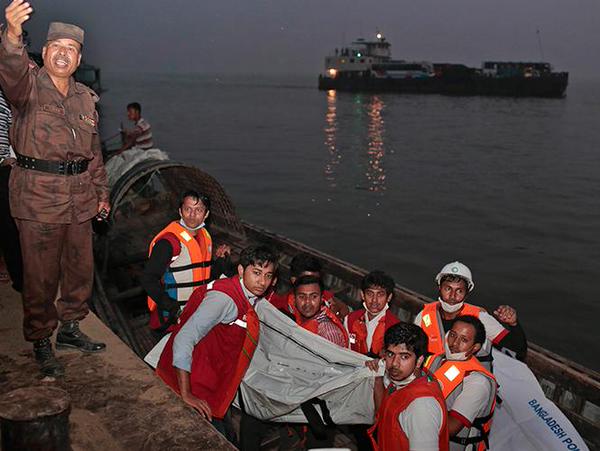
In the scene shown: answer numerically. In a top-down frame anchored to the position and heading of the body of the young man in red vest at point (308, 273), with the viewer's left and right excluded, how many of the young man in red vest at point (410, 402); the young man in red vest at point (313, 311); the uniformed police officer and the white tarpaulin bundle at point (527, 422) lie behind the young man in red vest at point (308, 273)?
0

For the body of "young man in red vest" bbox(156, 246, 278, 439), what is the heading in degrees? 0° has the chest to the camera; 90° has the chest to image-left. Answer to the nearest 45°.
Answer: approximately 315°

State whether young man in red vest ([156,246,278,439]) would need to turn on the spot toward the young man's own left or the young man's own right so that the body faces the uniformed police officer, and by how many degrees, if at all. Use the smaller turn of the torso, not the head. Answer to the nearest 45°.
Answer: approximately 135° to the young man's own right

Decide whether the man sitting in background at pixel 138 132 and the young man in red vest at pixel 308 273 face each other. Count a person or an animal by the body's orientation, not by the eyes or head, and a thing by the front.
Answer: no

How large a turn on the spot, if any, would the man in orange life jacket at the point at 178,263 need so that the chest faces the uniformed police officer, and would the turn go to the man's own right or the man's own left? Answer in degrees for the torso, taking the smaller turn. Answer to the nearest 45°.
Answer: approximately 90° to the man's own right

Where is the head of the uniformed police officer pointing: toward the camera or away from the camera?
toward the camera

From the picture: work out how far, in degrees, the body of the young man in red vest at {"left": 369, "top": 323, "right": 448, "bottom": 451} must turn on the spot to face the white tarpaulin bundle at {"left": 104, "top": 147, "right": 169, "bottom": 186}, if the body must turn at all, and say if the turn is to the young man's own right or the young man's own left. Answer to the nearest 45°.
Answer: approximately 90° to the young man's own right

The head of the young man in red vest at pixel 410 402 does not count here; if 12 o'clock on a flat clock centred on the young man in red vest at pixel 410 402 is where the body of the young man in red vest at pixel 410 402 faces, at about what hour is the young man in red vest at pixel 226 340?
the young man in red vest at pixel 226 340 is roughly at 2 o'clock from the young man in red vest at pixel 410 402.

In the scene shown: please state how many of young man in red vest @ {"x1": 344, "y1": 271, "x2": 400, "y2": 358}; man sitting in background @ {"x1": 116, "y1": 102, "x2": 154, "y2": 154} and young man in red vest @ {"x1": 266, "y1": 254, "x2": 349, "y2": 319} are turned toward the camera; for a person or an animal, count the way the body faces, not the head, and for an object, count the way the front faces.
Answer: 2

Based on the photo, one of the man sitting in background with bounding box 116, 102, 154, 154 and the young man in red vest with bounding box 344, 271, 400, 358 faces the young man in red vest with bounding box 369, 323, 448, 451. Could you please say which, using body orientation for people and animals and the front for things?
the young man in red vest with bounding box 344, 271, 400, 358

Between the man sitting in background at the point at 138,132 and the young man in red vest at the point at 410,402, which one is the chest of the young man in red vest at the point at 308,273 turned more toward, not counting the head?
the young man in red vest

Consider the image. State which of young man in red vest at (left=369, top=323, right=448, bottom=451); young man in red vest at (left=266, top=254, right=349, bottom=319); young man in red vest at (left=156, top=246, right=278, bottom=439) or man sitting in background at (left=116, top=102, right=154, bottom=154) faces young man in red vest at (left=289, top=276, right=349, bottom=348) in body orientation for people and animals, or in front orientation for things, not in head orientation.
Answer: young man in red vest at (left=266, top=254, right=349, bottom=319)

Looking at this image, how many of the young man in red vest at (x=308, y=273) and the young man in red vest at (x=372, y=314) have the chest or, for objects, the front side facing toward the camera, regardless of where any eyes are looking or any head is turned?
2

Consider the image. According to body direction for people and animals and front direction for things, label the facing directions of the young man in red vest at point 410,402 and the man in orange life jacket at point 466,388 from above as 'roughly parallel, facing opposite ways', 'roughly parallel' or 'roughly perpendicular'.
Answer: roughly parallel

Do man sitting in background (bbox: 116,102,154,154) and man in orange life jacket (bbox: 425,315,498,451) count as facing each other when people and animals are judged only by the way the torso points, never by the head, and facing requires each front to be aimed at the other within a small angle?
no

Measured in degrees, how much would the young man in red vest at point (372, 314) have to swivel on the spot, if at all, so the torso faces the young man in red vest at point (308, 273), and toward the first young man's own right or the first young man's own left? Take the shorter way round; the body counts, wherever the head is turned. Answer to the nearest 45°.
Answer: approximately 135° to the first young man's own right

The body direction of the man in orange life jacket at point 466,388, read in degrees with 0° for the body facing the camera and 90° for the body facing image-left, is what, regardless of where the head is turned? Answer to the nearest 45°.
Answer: approximately 45°

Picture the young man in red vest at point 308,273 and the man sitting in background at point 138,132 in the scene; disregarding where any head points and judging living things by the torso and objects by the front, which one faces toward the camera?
the young man in red vest

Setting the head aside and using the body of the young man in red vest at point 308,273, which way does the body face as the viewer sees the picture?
toward the camera

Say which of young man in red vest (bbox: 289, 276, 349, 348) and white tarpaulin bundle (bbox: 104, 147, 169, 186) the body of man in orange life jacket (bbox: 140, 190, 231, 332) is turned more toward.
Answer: the young man in red vest
